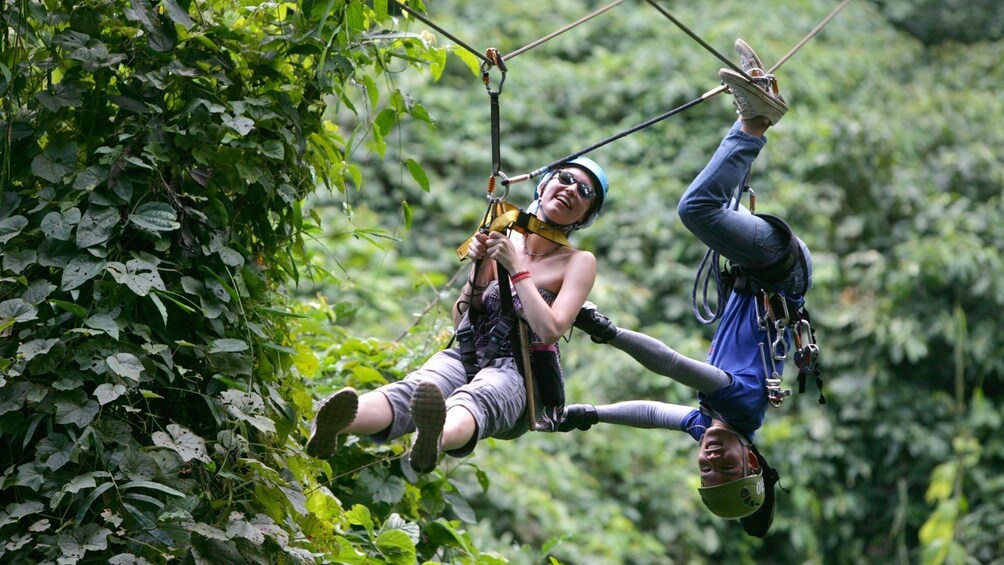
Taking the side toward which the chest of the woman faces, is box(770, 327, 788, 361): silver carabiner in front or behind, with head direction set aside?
behind

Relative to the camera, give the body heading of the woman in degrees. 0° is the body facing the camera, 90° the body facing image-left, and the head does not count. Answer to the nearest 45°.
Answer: approximately 45°
